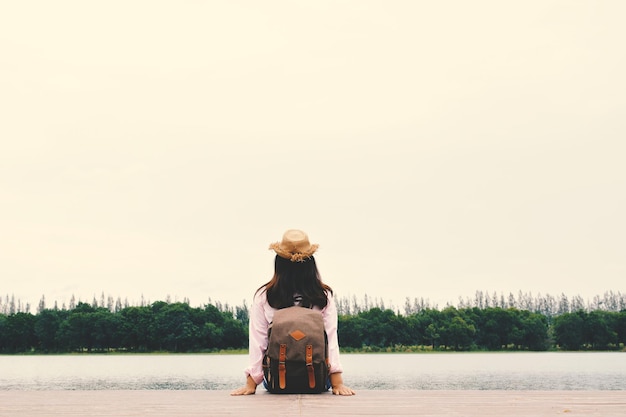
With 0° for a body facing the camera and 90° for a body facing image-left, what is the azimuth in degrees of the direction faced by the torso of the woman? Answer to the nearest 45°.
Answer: approximately 180°

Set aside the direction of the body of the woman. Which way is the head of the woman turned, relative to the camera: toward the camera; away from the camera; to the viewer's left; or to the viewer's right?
away from the camera
